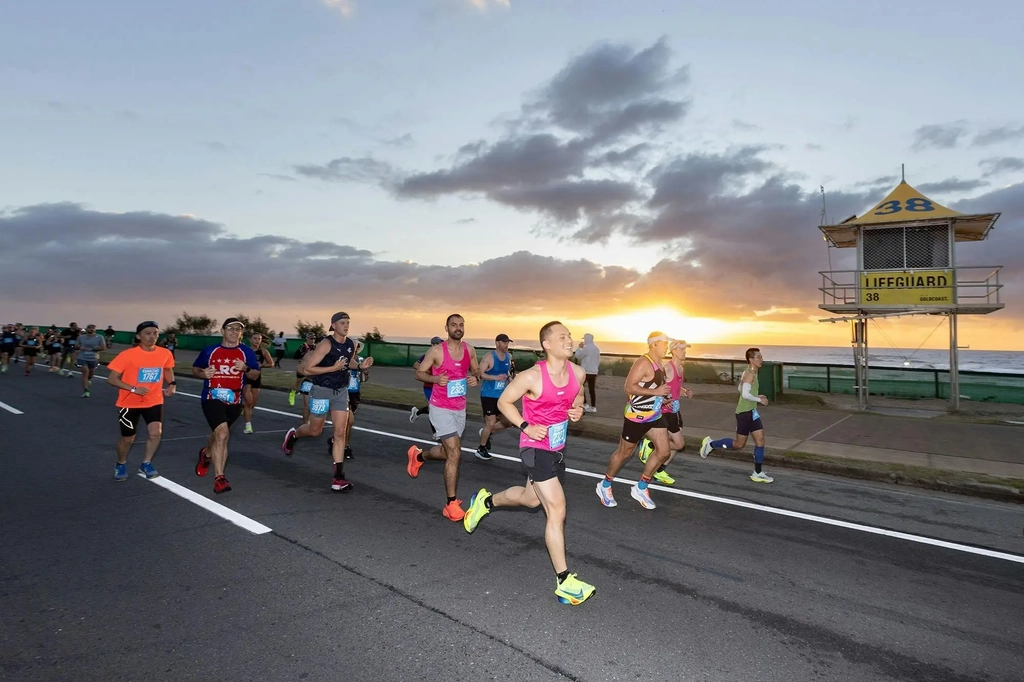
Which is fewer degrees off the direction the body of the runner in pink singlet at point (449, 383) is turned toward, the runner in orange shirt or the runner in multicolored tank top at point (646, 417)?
the runner in multicolored tank top

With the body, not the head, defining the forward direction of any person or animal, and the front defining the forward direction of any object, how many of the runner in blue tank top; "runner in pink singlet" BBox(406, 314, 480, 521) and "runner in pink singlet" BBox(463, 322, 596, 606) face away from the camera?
0

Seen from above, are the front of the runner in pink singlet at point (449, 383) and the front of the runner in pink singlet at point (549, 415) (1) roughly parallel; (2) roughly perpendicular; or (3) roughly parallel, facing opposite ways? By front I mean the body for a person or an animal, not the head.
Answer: roughly parallel

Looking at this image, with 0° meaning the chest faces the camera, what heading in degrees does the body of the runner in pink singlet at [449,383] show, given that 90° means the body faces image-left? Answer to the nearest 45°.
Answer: approximately 315°

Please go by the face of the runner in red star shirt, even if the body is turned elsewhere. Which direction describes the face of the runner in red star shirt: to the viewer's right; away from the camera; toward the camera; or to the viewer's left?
toward the camera

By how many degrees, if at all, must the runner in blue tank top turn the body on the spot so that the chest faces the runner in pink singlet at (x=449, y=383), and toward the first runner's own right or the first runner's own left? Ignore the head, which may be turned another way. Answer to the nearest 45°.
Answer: approximately 45° to the first runner's own right

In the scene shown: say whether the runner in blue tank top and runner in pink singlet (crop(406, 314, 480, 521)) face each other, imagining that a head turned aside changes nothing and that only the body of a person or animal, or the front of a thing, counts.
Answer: no

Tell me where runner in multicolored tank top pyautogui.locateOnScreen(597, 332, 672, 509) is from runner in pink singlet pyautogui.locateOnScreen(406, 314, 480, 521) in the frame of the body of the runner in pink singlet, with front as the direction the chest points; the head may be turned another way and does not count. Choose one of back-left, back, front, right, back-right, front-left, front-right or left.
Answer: front-left

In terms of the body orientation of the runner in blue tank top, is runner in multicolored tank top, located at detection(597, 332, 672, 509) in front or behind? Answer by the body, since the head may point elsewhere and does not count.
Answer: in front

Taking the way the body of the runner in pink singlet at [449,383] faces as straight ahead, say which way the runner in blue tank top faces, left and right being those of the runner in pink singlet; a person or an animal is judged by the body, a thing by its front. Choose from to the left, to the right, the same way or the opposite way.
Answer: the same way

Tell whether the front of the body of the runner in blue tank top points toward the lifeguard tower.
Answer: no

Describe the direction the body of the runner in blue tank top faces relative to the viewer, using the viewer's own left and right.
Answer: facing the viewer and to the right of the viewer

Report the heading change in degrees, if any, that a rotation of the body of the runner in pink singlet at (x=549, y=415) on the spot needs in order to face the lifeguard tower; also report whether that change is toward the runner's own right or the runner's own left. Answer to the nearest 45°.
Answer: approximately 90° to the runner's own left

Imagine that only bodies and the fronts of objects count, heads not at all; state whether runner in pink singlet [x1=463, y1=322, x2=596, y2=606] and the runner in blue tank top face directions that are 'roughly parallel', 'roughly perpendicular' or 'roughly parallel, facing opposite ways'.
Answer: roughly parallel

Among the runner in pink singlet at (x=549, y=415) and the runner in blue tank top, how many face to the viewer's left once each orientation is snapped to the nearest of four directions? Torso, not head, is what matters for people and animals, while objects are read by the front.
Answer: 0

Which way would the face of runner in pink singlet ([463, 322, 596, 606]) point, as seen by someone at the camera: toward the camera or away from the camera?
toward the camera
